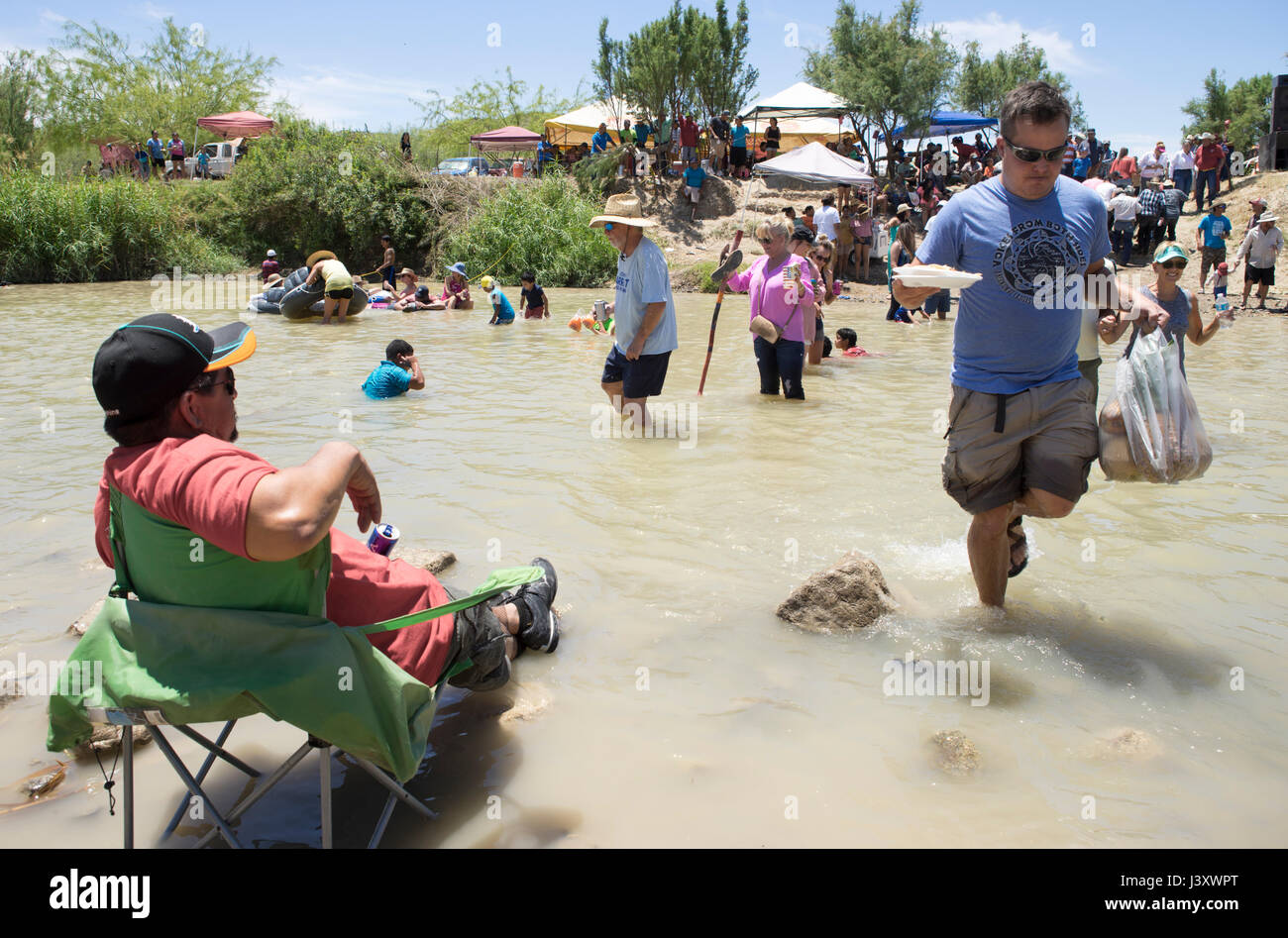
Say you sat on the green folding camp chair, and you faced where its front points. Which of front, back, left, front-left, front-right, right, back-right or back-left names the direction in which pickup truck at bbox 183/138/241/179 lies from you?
front-left

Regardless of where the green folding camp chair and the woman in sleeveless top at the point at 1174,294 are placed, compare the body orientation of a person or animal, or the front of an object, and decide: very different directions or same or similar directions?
very different directions

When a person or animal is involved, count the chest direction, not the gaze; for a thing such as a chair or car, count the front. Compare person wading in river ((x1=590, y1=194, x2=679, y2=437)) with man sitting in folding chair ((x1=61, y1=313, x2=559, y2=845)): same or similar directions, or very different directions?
very different directions

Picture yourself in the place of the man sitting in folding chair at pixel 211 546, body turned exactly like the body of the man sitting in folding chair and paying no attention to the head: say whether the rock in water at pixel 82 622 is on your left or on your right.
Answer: on your left

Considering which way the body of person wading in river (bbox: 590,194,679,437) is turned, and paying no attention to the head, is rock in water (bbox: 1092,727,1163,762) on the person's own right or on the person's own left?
on the person's own left

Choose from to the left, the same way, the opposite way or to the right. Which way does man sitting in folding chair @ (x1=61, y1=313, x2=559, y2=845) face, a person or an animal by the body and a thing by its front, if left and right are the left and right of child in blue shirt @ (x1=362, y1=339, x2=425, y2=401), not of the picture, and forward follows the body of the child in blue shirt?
the same way

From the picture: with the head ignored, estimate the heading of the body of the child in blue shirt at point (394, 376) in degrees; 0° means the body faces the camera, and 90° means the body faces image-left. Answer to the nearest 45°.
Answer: approximately 225°

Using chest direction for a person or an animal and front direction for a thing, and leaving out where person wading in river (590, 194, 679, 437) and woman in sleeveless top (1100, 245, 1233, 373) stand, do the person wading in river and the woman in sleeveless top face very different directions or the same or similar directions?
same or similar directions

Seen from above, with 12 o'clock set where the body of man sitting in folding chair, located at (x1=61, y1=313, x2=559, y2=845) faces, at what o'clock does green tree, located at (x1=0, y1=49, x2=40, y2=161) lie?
The green tree is roughly at 10 o'clock from the man sitting in folding chair.

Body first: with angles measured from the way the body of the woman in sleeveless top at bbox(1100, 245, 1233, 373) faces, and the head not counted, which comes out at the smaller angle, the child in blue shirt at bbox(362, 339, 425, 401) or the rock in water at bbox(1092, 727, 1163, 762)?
the rock in water

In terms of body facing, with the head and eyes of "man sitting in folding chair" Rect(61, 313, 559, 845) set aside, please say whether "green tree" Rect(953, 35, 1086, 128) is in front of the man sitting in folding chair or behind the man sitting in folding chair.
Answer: in front

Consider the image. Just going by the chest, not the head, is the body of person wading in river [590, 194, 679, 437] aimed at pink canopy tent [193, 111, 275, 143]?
no

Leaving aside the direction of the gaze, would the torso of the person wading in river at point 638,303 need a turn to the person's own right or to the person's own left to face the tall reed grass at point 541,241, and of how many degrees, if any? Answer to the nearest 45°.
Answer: approximately 135° to the person's own right

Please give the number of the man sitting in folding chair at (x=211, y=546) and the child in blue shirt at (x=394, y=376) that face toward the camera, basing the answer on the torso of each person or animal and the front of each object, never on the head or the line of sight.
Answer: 0

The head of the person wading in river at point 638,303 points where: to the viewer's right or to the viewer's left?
to the viewer's left

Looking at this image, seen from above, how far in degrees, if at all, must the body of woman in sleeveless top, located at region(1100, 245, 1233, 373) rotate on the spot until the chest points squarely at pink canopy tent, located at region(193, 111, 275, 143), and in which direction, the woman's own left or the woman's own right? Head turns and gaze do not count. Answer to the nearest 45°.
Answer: approximately 135° to the woman's own right

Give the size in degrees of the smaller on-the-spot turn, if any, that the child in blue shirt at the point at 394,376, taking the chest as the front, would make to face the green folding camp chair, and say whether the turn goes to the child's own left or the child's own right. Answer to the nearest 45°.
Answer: approximately 135° to the child's own right
